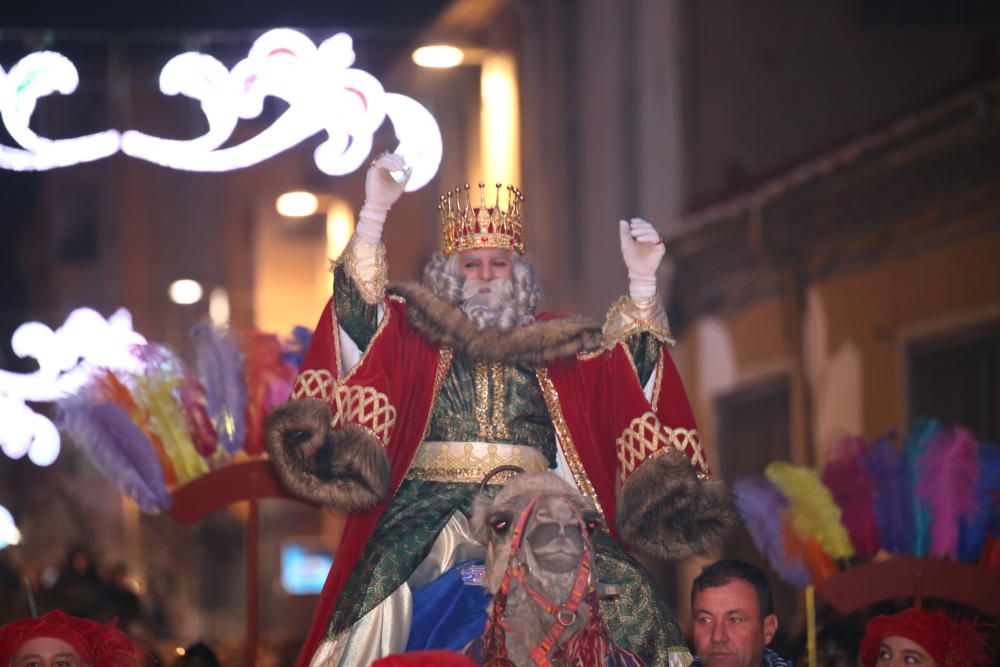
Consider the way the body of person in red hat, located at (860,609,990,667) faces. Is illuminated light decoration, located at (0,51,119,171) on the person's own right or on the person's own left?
on the person's own right

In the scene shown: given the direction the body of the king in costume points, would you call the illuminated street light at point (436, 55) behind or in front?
behind

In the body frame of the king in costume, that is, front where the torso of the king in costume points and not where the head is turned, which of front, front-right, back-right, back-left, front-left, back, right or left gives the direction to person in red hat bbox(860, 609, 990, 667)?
left

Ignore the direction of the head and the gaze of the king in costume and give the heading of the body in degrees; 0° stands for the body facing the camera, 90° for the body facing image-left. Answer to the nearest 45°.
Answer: approximately 0°

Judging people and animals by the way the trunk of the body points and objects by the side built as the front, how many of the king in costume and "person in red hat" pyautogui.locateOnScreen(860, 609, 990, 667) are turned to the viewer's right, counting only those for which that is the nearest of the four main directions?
0

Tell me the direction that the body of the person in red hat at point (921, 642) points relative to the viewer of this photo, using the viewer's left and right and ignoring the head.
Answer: facing the viewer and to the left of the viewer

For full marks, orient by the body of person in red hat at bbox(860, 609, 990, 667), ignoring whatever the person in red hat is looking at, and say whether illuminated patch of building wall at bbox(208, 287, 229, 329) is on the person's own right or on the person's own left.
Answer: on the person's own right

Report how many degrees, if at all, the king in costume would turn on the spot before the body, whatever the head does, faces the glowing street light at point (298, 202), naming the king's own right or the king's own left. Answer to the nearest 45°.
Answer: approximately 180°

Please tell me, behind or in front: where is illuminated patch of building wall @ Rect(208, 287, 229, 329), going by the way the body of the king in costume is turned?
behind

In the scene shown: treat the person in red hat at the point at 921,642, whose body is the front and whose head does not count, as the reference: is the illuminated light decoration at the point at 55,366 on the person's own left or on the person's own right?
on the person's own right
